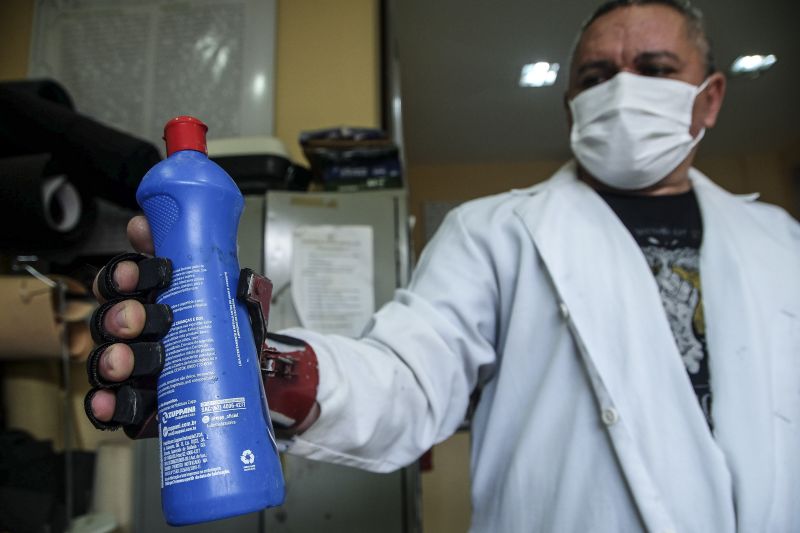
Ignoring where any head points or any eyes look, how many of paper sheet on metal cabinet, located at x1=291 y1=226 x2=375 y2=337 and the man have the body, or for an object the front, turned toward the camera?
2

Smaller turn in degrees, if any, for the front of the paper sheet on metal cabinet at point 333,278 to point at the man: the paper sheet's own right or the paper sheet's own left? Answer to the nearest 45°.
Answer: approximately 45° to the paper sheet's own left

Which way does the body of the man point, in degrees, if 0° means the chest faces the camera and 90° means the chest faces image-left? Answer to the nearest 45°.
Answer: approximately 0°

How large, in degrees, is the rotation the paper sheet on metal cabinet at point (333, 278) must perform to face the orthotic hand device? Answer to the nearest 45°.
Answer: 0° — it already faces it

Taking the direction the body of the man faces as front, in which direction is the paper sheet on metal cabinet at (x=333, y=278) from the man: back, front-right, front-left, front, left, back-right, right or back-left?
back-right

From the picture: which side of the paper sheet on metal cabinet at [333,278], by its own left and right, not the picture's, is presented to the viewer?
front
